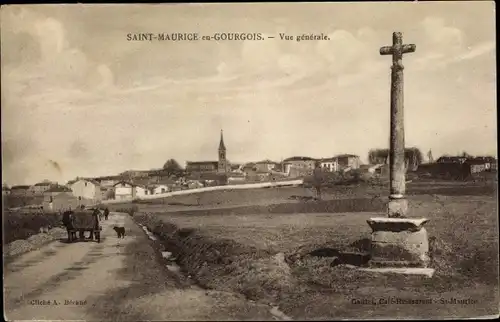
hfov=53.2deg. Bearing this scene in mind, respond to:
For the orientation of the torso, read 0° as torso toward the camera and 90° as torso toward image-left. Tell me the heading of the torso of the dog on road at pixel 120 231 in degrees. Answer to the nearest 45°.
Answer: approximately 90°
